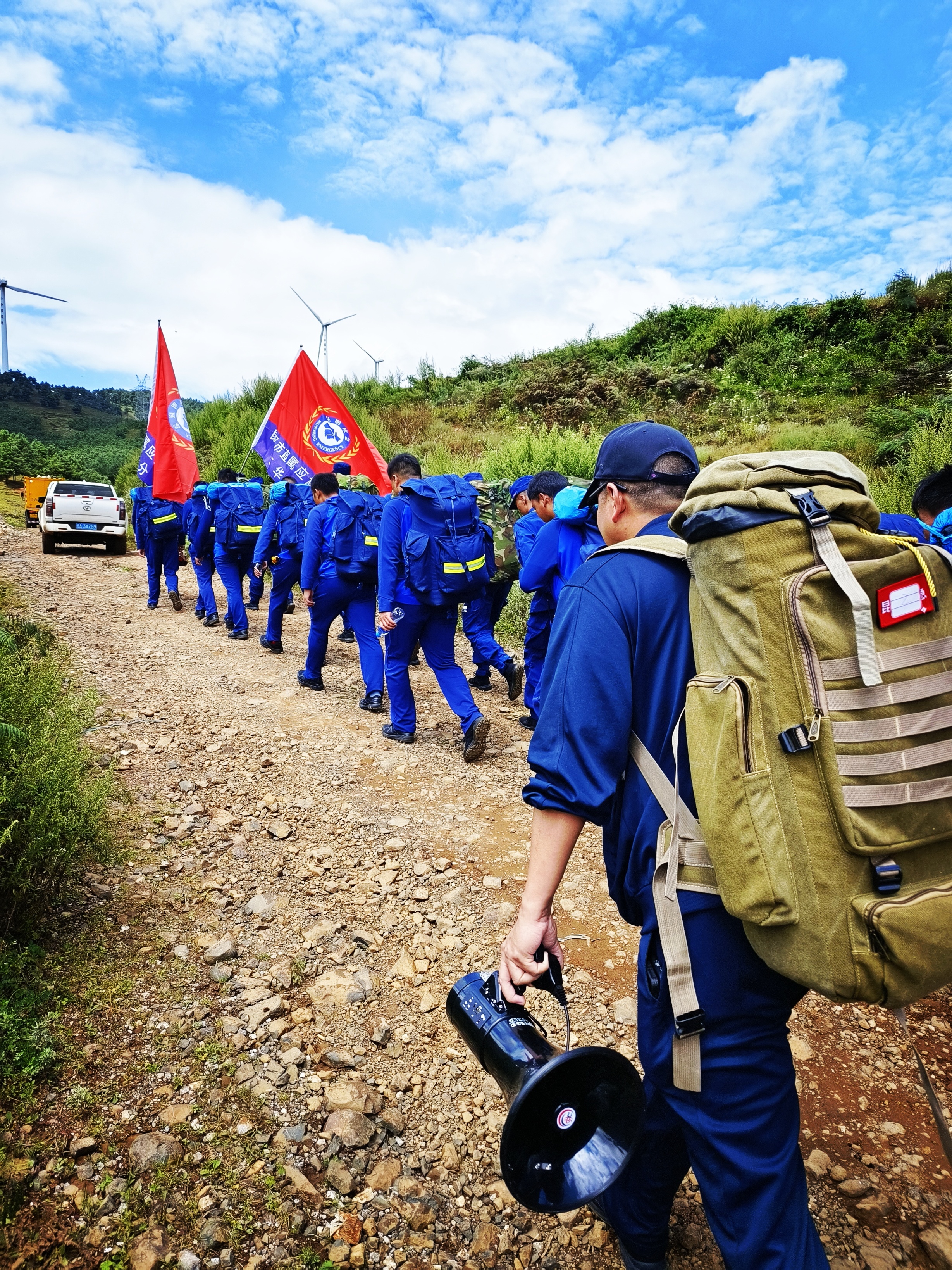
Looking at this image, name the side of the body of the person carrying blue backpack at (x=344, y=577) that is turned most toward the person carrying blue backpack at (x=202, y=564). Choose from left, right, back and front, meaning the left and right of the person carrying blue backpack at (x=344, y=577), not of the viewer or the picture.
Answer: front

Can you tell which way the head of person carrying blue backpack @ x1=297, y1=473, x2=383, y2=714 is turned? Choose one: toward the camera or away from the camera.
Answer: away from the camera

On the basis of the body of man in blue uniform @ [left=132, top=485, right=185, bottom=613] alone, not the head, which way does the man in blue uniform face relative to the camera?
away from the camera

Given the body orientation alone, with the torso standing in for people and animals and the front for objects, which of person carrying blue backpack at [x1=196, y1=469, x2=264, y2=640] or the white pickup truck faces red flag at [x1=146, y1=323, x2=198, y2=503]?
the person carrying blue backpack

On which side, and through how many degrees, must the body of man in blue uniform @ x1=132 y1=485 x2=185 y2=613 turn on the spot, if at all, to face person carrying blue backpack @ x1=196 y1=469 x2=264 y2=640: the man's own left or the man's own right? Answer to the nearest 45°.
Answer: approximately 135° to the man's own right

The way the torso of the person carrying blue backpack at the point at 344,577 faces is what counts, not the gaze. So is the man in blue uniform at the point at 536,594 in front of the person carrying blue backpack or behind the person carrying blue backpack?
behind

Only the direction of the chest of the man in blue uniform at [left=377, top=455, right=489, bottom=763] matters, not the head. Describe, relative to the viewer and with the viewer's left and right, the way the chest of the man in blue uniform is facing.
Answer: facing away from the viewer and to the left of the viewer

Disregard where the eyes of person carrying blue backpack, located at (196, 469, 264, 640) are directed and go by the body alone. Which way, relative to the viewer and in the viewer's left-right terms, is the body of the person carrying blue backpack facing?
facing away from the viewer and to the left of the viewer
